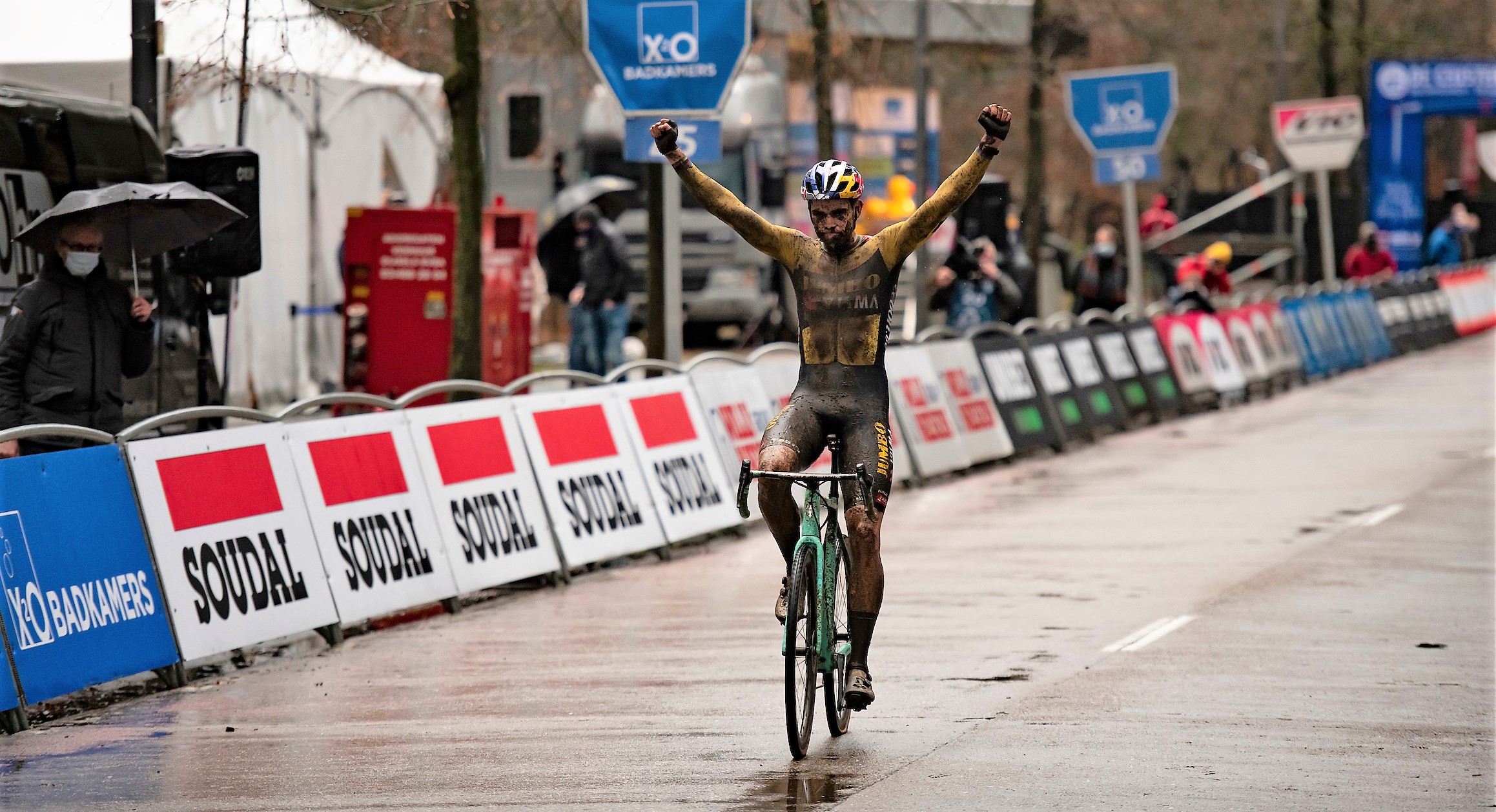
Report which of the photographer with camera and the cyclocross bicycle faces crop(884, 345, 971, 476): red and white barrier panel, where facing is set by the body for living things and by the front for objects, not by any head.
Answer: the photographer with camera

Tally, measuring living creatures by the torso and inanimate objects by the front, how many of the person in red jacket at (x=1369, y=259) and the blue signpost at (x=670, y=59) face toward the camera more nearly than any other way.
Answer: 2

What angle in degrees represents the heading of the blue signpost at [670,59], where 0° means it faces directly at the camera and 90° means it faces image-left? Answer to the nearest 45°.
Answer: approximately 0°

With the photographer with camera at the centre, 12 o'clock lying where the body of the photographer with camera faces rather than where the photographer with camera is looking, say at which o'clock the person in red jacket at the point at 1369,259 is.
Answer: The person in red jacket is roughly at 7 o'clock from the photographer with camera.

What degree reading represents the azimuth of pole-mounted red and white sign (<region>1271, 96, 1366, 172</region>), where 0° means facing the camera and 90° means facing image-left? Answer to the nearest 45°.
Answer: approximately 0°
